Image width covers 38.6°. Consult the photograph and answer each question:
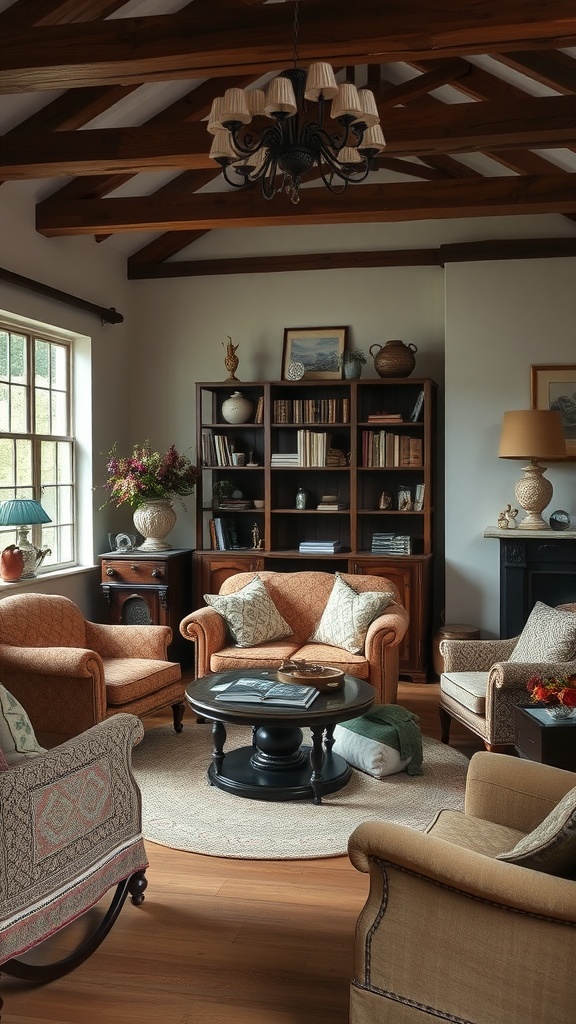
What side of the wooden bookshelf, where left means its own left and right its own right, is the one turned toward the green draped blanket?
front

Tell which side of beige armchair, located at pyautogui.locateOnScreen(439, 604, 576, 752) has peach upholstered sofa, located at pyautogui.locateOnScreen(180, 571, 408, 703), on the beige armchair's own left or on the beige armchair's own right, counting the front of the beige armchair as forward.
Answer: on the beige armchair's own right

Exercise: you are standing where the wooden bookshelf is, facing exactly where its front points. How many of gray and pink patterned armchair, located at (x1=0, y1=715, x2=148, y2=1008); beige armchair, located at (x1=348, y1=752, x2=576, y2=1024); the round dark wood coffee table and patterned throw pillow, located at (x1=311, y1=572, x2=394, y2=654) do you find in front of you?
4

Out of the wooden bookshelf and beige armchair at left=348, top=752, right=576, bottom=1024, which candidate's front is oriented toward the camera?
the wooden bookshelf

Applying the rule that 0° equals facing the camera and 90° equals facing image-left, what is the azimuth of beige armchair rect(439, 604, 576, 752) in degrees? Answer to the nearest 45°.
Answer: approximately 45°

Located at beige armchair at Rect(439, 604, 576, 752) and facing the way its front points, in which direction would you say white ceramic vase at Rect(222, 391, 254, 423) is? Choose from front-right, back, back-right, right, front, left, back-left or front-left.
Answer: right

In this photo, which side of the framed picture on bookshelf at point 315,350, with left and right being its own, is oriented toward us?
front

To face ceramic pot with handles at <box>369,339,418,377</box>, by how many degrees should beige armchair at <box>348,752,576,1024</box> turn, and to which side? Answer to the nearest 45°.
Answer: approximately 45° to its right

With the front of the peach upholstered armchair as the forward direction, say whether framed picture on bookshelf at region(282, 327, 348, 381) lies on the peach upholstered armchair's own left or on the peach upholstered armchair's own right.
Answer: on the peach upholstered armchair's own left

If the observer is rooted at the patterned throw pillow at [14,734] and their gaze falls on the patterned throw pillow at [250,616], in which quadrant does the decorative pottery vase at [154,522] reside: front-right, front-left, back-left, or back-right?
front-left

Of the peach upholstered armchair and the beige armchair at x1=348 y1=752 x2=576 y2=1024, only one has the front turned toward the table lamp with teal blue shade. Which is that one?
the beige armchair

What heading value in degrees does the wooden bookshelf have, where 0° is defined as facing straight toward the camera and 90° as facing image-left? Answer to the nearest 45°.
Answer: approximately 0°

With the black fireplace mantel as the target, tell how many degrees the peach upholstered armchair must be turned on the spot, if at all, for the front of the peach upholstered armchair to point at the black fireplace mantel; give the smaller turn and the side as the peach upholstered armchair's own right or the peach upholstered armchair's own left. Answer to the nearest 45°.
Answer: approximately 45° to the peach upholstered armchair's own left

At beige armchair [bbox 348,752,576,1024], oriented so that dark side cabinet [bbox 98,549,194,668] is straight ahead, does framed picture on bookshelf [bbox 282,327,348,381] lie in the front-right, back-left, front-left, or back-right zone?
front-right

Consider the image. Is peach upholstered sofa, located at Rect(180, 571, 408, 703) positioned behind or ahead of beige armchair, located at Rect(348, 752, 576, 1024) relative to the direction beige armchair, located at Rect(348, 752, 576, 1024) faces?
ahead

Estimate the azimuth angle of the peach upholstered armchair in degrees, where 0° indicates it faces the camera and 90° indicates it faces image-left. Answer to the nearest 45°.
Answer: approximately 315°

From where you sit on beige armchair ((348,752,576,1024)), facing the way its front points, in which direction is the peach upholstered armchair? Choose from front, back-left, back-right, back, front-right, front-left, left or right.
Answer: front

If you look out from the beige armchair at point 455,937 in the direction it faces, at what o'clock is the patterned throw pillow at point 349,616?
The patterned throw pillow is roughly at 1 o'clock from the beige armchair.
